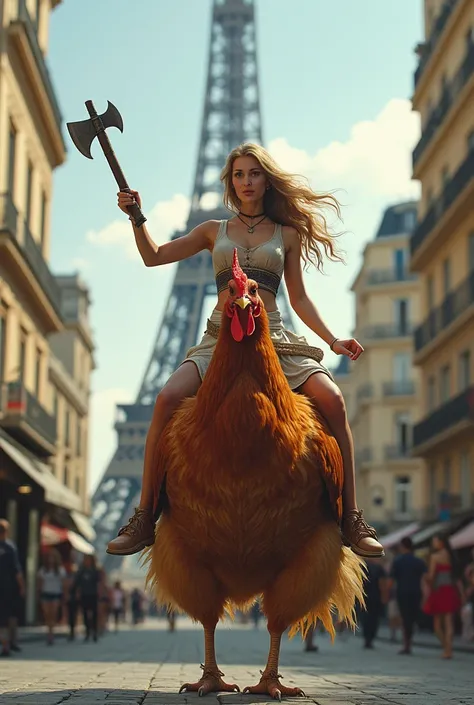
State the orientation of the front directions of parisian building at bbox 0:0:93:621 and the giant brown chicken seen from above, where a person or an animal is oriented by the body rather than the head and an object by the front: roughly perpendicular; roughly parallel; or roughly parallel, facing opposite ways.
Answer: roughly perpendicular

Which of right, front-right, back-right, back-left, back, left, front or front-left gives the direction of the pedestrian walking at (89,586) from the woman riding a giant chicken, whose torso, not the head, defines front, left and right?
back

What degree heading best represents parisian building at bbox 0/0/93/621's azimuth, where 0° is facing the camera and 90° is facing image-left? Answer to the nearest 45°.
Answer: approximately 270°

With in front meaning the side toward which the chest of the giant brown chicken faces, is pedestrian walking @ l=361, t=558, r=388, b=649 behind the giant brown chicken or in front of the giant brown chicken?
behind

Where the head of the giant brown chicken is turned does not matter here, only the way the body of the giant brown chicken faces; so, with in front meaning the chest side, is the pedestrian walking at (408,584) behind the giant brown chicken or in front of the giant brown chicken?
behind

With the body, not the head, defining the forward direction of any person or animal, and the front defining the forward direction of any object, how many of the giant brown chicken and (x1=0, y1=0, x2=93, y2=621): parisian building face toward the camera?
1

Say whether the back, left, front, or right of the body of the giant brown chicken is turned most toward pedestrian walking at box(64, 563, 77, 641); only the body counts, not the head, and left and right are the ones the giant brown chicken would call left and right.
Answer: back

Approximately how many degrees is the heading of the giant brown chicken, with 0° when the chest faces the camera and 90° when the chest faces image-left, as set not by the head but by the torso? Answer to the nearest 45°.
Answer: approximately 0°
